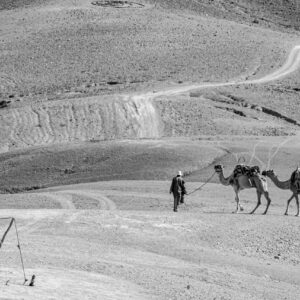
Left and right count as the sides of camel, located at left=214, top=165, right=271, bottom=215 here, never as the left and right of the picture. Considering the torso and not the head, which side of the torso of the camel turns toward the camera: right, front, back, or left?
left

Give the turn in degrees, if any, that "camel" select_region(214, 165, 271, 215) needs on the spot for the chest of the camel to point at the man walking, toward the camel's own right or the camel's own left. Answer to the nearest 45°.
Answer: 0° — it already faces them
